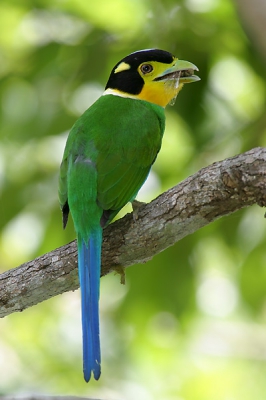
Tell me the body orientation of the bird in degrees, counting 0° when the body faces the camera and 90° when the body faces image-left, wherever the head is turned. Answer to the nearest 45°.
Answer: approximately 225°
